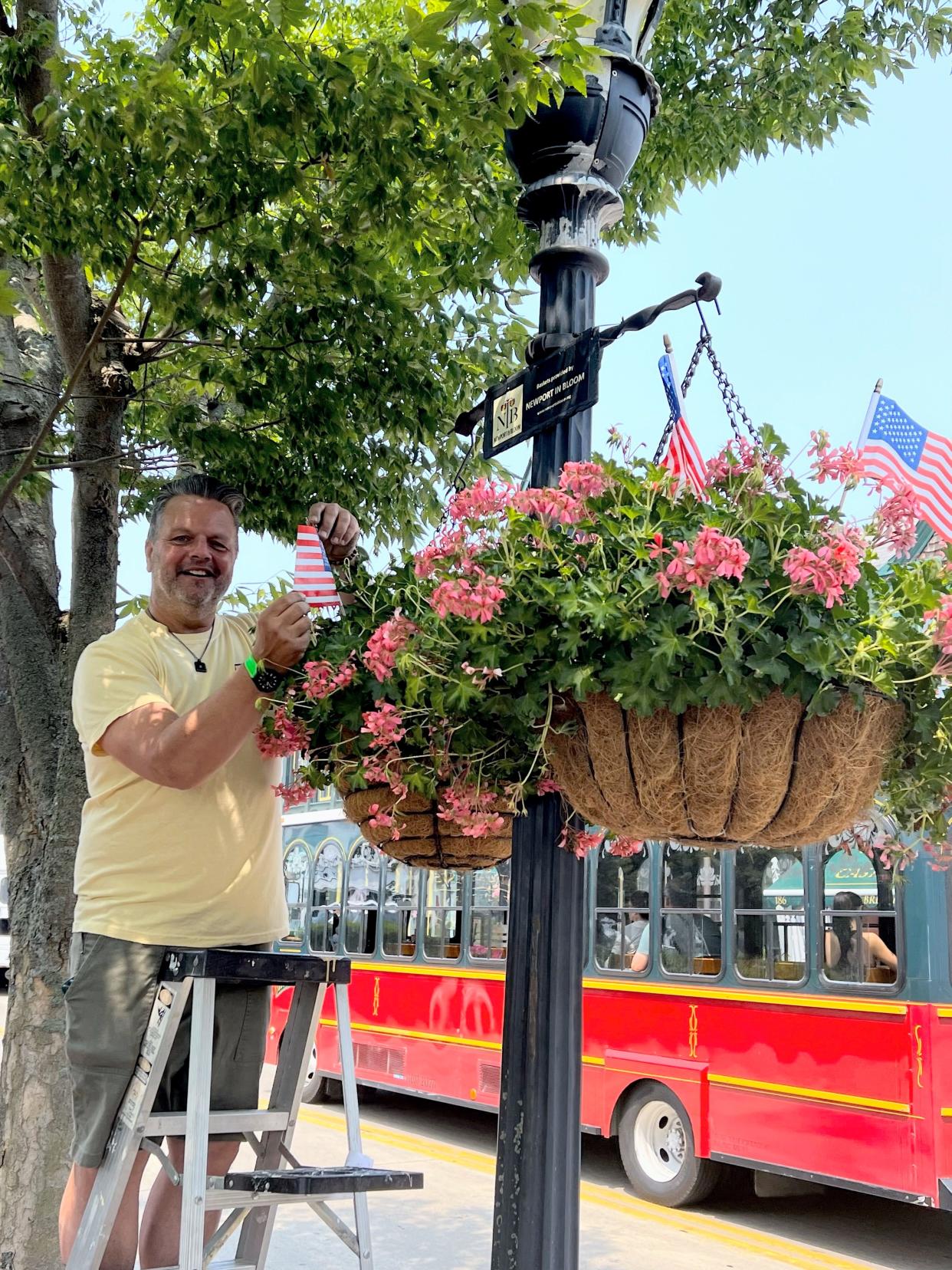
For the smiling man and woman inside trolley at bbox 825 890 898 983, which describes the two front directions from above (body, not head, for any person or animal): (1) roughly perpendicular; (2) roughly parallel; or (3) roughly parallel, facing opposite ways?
roughly parallel, facing opposite ways

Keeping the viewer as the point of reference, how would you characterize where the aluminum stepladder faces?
facing away from the viewer and to the left of the viewer

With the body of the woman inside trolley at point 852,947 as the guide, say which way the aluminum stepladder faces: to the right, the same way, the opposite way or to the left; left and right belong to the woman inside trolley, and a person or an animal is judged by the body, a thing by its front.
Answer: to the left

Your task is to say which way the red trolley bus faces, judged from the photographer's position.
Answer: facing away from the viewer and to the left of the viewer

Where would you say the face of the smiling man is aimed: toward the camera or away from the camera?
toward the camera
